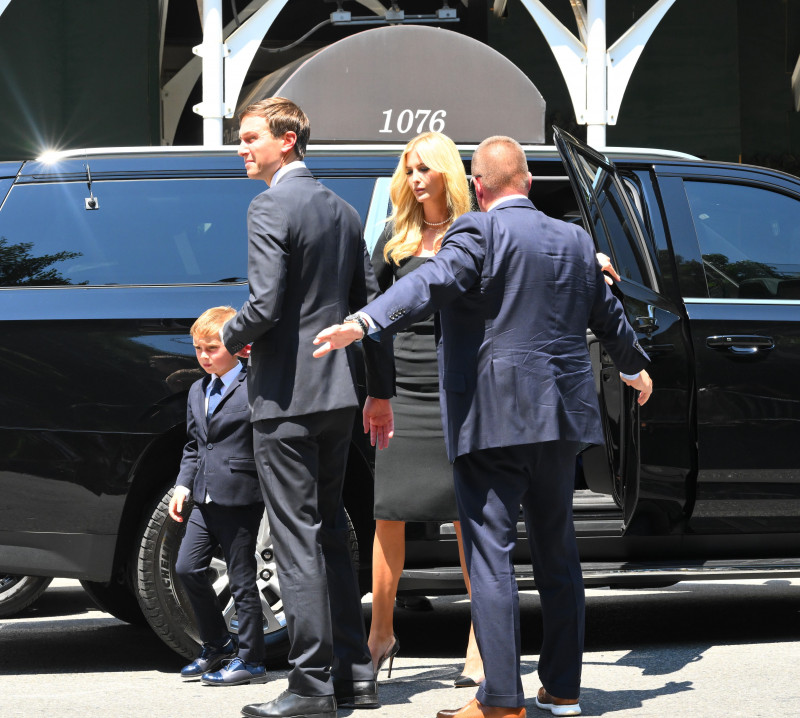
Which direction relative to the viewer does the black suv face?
to the viewer's right

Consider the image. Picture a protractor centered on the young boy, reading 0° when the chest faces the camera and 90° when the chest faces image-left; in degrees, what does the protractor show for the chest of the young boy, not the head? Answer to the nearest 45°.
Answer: approximately 45°

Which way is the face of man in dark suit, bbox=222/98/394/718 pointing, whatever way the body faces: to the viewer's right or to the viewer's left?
to the viewer's left

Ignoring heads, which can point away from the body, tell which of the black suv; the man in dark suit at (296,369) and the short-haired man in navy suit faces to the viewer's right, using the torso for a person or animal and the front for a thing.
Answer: the black suv

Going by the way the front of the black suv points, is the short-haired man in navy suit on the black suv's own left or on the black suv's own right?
on the black suv's own right

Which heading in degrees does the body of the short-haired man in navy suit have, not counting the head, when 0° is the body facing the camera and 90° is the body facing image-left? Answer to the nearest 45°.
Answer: approximately 135°

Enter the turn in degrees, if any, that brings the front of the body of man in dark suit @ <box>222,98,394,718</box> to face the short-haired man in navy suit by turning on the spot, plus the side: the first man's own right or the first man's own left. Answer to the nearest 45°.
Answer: approximately 135° to the first man's own right

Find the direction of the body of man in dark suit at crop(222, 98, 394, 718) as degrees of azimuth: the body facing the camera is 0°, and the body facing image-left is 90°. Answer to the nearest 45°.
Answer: approximately 135°

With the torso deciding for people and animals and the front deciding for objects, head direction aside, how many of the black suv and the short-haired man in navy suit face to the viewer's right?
1

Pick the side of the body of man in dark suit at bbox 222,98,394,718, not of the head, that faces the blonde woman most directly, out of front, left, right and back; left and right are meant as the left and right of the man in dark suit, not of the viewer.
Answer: right

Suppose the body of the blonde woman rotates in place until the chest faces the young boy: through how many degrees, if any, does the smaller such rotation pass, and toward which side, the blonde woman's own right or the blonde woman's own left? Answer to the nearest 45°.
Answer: approximately 45° to the blonde woman's own right

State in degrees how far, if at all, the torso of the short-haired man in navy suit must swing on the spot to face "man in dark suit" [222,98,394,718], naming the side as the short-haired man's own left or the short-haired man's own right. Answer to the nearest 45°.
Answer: approximately 45° to the short-haired man's own left
